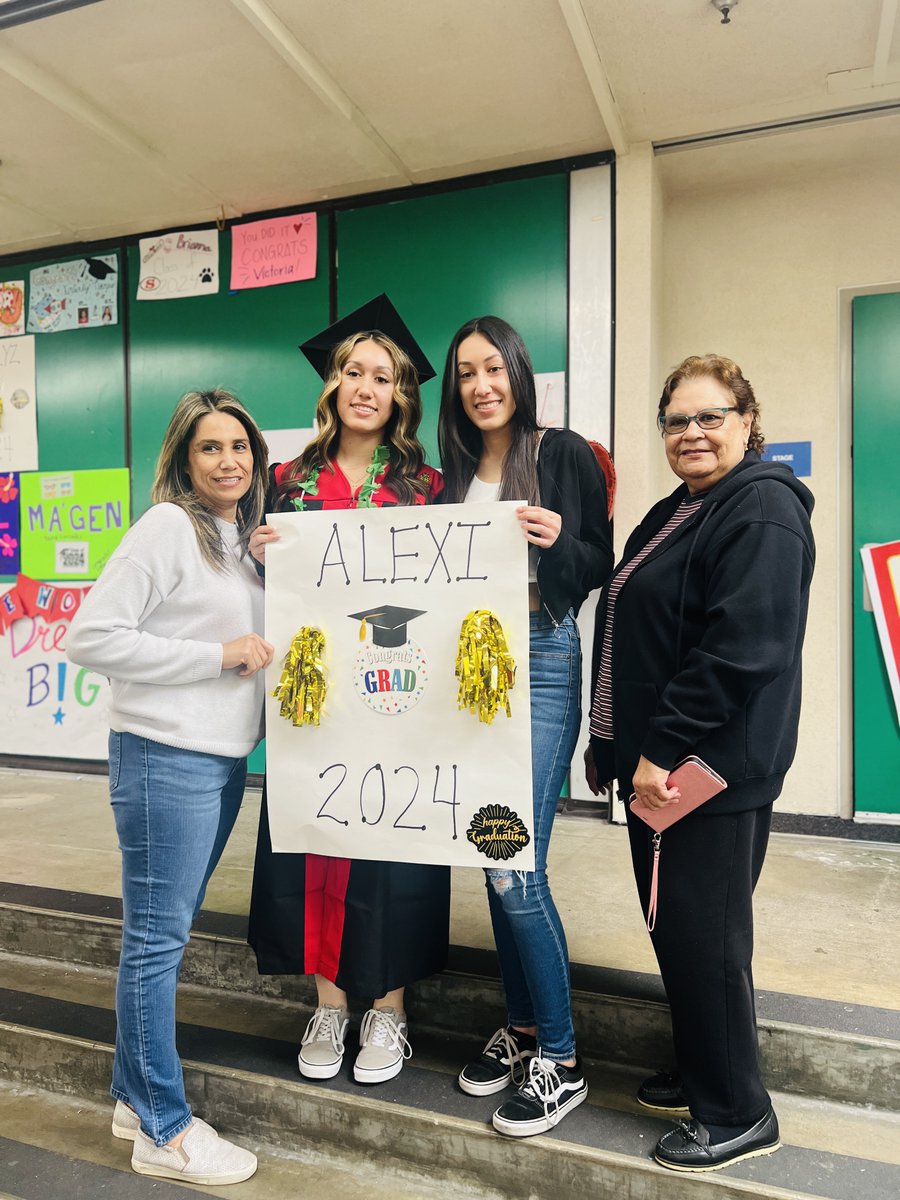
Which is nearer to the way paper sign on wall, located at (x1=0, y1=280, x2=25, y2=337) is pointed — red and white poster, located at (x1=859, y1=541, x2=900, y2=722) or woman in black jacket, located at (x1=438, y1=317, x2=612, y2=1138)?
the woman in black jacket

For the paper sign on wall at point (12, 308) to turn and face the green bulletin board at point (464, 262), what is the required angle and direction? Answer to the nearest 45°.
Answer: approximately 45° to its left

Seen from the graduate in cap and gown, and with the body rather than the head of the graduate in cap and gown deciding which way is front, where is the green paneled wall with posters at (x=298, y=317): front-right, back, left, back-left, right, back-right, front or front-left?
back

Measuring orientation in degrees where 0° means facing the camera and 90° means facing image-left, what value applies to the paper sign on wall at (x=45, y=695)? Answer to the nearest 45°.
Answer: approximately 0°

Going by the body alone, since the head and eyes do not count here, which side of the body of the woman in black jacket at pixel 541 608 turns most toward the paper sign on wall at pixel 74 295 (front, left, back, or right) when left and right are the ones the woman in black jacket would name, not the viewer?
right

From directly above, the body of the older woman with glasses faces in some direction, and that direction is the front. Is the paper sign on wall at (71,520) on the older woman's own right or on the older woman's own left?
on the older woman's own right
